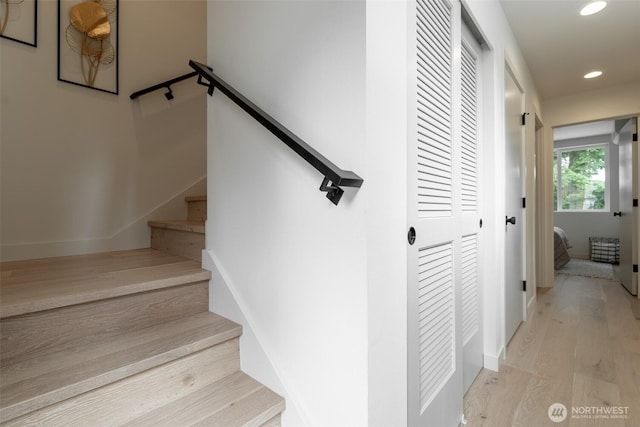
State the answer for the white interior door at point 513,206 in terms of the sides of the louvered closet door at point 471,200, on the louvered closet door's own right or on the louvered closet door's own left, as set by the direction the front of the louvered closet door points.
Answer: on the louvered closet door's own left

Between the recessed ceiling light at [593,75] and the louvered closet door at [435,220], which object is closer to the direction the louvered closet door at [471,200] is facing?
the recessed ceiling light

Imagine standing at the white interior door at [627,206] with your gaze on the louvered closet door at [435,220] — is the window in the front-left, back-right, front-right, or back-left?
back-right

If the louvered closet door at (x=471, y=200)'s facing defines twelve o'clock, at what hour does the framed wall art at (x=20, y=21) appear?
The framed wall art is roughly at 5 o'clock from the louvered closet door.

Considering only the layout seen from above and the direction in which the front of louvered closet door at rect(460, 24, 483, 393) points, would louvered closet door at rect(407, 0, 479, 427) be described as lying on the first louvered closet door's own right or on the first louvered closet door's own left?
on the first louvered closet door's own right

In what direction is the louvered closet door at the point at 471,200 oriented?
to the viewer's right

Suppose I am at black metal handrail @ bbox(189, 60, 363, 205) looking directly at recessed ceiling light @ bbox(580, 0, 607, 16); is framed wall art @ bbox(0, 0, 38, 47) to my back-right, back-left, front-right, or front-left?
back-left

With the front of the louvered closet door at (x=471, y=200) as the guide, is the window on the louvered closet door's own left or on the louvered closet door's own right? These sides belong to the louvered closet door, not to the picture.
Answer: on the louvered closet door's own left
